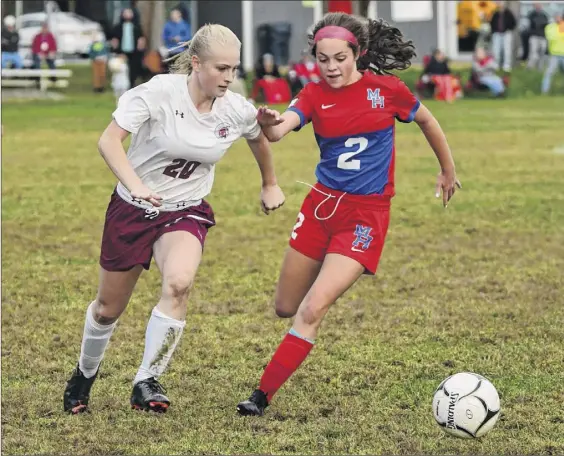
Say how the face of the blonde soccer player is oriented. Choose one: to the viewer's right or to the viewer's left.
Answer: to the viewer's right

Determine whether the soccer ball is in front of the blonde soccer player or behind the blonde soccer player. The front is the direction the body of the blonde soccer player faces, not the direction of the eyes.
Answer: in front

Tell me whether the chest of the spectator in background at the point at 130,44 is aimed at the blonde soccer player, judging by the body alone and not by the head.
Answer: yes

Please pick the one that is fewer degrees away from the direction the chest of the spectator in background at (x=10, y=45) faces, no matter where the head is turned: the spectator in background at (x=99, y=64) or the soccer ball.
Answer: the soccer ball
